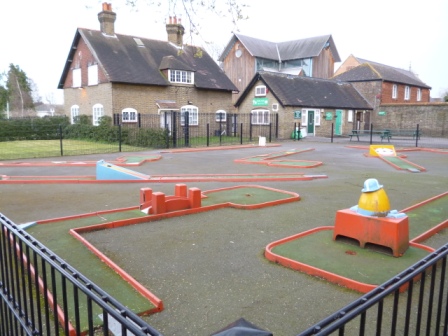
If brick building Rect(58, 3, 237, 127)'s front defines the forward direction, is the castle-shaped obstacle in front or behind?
in front

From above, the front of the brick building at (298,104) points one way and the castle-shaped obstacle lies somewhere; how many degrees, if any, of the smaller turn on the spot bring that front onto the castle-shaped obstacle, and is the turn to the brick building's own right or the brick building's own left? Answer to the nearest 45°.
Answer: approximately 45° to the brick building's own right

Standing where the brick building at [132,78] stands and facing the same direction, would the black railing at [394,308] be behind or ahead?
ahead

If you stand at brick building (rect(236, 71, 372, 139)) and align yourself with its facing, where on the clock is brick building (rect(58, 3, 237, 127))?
brick building (rect(58, 3, 237, 127)) is roughly at 4 o'clock from brick building (rect(236, 71, 372, 139)).

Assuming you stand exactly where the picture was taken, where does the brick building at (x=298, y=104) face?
facing the viewer and to the right of the viewer

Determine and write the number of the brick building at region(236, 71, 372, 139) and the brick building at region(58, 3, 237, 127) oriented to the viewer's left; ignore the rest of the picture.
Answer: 0
